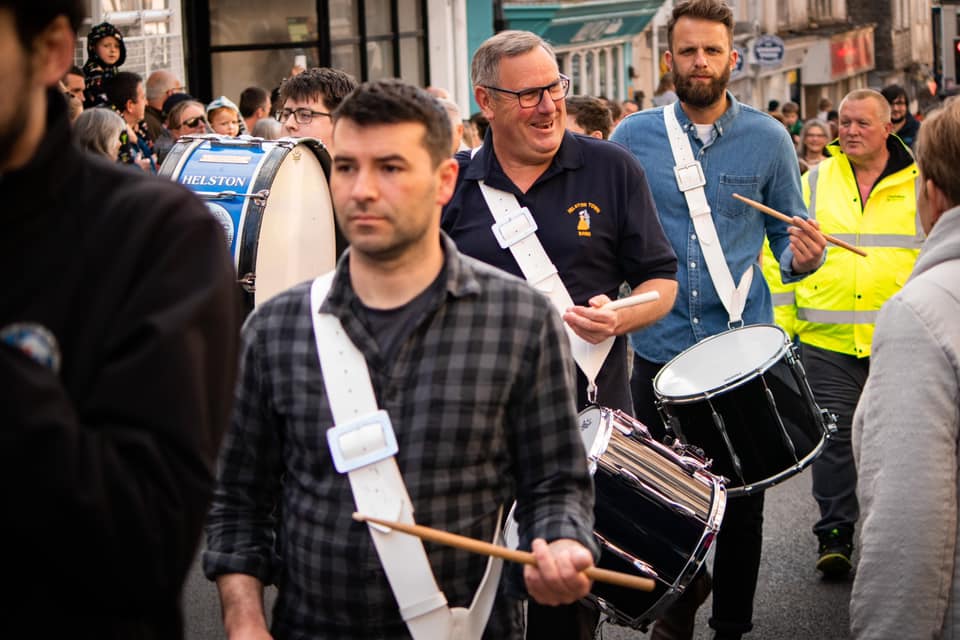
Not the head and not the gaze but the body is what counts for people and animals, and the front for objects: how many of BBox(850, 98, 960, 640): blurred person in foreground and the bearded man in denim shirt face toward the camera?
1

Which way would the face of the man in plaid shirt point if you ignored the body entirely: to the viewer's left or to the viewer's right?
to the viewer's left

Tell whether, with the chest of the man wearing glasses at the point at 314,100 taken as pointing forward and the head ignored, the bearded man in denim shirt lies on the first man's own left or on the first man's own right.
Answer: on the first man's own left

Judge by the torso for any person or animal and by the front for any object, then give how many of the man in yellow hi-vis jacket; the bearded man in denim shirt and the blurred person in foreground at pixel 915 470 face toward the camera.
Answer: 2

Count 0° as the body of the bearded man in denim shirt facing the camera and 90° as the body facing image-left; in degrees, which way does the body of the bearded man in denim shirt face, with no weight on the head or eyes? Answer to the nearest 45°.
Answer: approximately 0°

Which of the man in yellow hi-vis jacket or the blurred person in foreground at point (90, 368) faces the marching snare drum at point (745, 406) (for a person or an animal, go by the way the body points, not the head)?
the man in yellow hi-vis jacket

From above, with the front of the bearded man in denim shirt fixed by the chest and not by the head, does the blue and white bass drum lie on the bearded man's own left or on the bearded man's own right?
on the bearded man's own right
